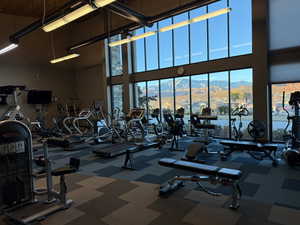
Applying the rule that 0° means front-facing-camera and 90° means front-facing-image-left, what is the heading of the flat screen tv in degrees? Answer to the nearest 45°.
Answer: approximately 0°

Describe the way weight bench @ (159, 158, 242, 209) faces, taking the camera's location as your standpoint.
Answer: facing the viewer and to the right of the viewer

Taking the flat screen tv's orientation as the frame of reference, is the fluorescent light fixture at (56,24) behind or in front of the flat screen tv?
in front

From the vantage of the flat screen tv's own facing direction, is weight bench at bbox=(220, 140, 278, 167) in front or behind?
in front

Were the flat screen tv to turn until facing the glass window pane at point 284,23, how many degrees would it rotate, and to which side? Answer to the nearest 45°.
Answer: approximately 45° to its left
